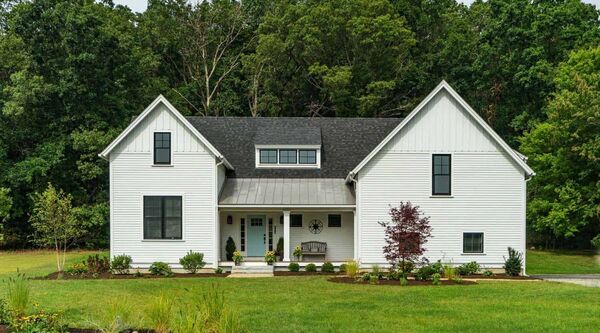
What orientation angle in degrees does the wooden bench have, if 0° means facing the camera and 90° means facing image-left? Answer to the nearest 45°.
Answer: approximately 0°

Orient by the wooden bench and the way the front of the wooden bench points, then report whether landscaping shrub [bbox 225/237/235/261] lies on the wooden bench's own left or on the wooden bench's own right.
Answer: on the wooden bench's own right

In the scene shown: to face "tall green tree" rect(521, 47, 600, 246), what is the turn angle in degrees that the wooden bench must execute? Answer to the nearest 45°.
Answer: approximately 135° to its left

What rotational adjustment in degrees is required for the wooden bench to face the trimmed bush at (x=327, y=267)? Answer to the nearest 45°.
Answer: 0° — it already faces it

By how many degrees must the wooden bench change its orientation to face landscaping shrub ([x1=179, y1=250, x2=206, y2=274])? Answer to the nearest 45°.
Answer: approximately 45° to its right
